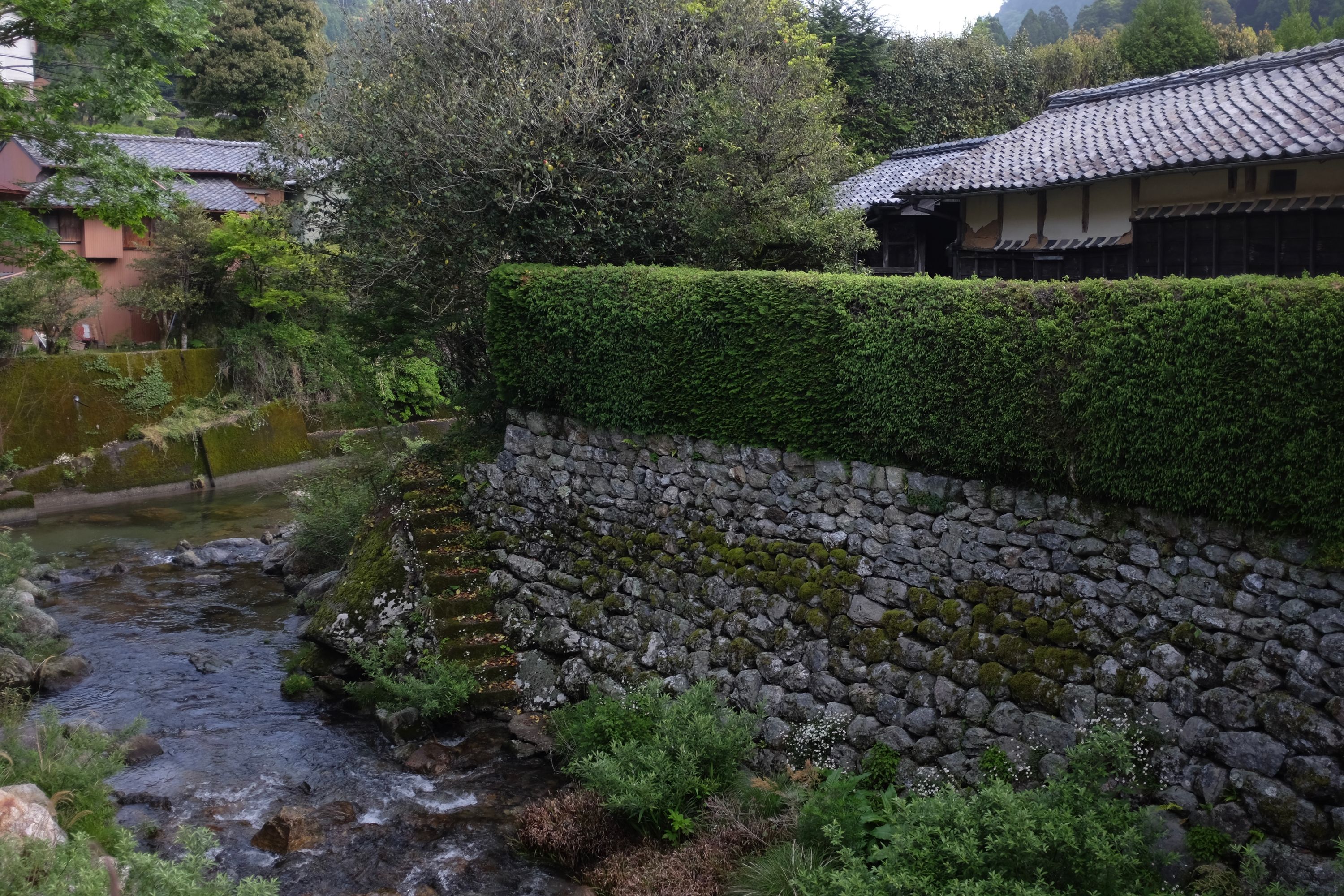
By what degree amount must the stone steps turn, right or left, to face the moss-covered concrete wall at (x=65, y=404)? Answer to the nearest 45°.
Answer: approximately 135° to its right

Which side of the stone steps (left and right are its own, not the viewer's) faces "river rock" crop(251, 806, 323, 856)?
front

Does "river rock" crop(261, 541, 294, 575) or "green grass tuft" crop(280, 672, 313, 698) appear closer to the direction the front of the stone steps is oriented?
the green grass tuft

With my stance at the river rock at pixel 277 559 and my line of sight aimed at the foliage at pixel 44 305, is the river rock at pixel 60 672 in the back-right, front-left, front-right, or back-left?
back-left

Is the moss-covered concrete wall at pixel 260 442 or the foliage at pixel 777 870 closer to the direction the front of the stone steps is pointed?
the foliage

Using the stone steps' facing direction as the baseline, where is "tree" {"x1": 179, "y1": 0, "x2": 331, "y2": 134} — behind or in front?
behind

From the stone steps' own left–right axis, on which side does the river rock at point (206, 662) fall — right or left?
on its right

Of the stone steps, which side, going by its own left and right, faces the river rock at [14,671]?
right

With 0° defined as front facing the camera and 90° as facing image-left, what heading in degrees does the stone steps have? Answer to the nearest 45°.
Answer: approximately 0°

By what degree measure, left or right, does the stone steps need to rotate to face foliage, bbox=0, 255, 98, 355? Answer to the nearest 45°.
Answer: approximately 135° to its right
